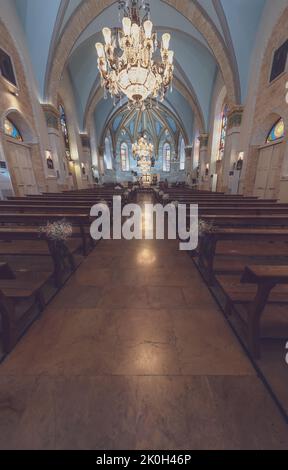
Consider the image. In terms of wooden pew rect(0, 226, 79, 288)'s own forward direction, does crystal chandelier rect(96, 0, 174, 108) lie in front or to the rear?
in front

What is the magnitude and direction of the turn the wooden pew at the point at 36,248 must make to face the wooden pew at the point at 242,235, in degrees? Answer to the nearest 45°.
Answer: approximately 90° to its right

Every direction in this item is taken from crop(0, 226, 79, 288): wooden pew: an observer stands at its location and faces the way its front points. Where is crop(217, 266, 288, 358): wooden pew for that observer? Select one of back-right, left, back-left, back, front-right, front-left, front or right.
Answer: right

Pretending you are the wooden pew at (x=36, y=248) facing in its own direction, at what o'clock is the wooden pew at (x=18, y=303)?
the wooden pew at (x=18, y=303) is roughly at 5 o'clock from the wooden pew at (x=36, y=248).

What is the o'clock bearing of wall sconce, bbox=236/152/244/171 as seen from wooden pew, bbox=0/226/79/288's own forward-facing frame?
The wall sconce is roughly at 1 o'clock from the wooden pew.

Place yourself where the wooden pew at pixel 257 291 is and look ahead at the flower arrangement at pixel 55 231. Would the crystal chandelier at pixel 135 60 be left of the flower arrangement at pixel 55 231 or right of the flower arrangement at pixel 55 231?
right

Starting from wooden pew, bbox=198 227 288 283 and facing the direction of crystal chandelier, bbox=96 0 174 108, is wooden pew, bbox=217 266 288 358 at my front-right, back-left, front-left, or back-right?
back-left

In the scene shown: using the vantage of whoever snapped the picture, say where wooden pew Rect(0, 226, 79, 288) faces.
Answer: facing away from the viewer and to the right of the viewer

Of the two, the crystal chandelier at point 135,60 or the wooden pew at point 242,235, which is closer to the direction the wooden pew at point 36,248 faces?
the crystal chandelier

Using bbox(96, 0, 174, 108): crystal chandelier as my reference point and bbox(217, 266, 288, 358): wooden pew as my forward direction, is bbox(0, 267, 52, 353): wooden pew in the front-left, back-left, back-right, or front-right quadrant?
front-right
